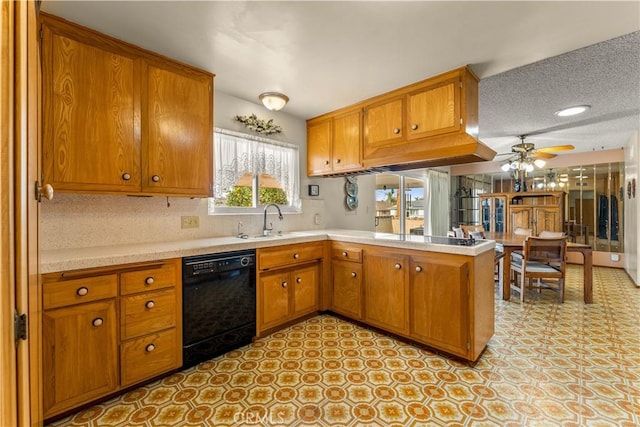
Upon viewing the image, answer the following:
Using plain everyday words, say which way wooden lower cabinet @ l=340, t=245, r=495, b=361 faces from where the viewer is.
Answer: facing the viewer and to the left of the viewer

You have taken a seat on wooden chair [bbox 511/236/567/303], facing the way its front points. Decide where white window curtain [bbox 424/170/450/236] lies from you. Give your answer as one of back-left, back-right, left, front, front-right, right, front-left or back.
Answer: front

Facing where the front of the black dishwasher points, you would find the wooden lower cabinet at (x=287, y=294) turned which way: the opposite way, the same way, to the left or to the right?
the same way

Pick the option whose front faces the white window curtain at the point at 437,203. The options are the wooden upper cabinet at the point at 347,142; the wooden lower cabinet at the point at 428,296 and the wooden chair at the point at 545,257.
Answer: the wooden chair

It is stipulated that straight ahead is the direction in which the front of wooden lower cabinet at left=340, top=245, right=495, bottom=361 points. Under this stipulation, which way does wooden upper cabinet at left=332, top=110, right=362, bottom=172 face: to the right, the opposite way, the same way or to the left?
the same way

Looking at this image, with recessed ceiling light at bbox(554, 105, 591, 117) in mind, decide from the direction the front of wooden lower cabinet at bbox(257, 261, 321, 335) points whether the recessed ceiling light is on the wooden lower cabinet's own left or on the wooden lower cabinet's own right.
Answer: on the wooden lower cabinet's own left

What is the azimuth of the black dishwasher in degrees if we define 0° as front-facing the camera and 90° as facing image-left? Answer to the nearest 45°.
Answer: approximately 315°

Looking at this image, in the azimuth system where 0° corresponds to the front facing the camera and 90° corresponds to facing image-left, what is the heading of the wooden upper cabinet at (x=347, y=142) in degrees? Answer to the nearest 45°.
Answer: approximately 45°

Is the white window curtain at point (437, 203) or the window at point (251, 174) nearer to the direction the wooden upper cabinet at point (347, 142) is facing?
the window

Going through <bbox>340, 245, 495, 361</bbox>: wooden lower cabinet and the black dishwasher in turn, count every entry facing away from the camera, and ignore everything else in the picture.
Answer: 0

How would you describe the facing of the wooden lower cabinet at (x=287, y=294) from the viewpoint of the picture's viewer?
facing the viewer and to the right of the viewer

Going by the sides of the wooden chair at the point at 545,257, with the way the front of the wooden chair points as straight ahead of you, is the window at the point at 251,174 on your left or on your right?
on your left

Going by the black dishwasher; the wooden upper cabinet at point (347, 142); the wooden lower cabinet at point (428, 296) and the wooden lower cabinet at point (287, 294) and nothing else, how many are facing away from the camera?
0
